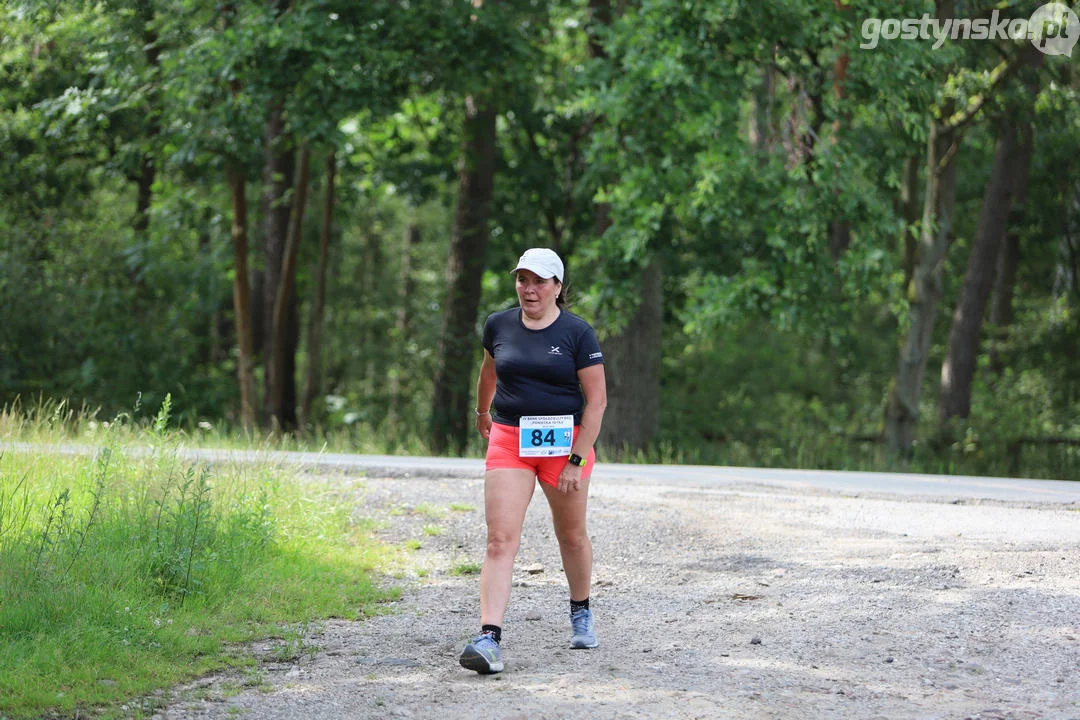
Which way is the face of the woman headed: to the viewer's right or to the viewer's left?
to the viewer's left

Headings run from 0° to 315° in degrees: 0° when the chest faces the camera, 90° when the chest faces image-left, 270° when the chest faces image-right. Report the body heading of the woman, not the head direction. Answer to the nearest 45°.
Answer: approximately 45°

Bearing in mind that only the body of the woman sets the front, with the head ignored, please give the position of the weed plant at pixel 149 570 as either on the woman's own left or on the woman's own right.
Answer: on the woman's own right
